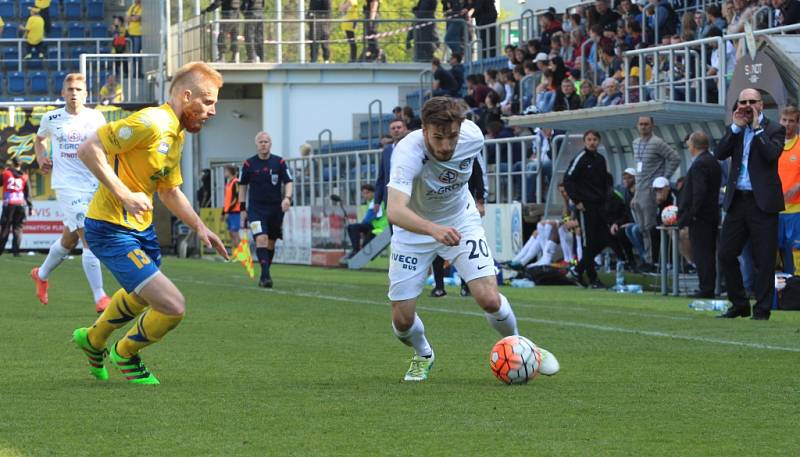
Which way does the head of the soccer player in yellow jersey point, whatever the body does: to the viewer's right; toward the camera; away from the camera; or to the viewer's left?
to the viewer's right

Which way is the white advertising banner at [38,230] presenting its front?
toward the camera

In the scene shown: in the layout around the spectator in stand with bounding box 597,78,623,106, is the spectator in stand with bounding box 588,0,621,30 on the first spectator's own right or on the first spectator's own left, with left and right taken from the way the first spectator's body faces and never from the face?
on the first spectator's own right

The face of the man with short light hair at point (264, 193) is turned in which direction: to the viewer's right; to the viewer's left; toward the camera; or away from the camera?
toward the camera

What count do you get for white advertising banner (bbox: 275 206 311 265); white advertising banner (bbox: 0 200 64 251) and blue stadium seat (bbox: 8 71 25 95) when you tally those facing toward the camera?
3

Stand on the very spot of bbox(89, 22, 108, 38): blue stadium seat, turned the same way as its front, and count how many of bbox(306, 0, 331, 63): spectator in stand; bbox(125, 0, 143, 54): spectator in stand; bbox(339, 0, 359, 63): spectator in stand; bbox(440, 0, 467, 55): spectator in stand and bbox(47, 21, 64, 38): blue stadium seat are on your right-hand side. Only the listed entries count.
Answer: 1

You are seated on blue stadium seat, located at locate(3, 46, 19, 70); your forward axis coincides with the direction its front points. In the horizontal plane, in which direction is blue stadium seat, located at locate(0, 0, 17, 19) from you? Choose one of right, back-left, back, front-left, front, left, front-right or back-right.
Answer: back

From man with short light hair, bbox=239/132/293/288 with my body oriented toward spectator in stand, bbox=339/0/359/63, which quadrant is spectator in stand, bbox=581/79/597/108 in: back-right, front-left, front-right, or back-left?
front-right

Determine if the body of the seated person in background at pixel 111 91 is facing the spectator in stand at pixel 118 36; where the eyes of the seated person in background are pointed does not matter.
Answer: no

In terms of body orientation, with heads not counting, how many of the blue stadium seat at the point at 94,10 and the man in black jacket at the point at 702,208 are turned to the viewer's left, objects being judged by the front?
1

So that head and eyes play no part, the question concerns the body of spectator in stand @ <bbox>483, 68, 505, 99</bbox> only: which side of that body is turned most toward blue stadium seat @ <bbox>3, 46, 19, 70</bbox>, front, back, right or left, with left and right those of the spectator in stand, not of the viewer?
right

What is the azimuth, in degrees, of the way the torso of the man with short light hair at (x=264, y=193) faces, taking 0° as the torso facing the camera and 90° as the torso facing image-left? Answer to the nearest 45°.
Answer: approximately 0°

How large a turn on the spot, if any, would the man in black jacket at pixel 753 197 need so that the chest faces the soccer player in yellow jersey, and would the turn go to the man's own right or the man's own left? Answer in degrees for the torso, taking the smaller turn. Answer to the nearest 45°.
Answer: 0° — they already face them

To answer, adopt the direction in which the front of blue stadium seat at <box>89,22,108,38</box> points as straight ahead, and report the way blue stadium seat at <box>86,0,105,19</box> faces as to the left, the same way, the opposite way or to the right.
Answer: the same way
